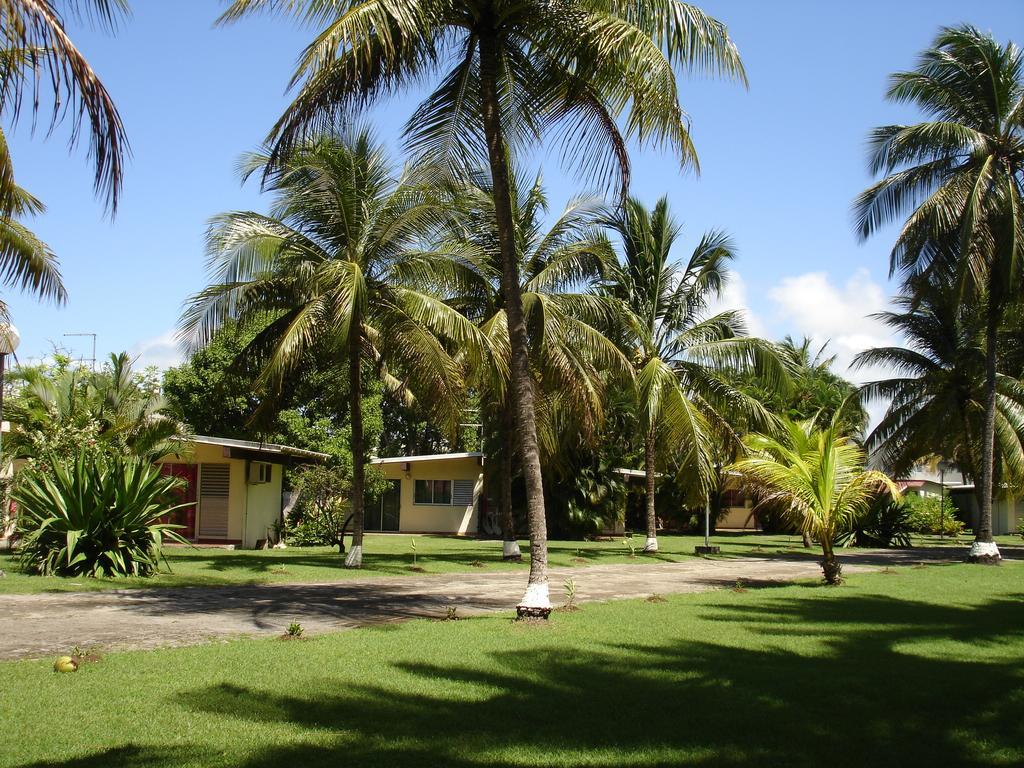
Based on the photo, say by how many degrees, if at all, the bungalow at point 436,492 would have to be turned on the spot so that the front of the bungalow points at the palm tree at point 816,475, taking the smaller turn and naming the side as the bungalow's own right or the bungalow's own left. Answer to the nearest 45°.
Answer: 0° — it already faces it

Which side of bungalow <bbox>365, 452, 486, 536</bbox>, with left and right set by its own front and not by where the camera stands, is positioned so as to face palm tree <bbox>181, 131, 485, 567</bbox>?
front

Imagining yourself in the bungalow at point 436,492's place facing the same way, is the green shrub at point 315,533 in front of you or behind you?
in front

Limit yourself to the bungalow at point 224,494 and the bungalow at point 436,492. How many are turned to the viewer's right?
0

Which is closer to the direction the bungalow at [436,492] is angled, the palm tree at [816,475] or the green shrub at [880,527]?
the palm tree

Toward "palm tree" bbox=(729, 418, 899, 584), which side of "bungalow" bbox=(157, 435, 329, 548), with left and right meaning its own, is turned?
left

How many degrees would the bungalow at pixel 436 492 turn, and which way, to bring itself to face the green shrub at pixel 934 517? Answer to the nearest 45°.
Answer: approximately 90° to its left

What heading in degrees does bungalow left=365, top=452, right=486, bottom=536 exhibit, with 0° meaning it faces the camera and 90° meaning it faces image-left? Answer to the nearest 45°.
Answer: approximately 0°

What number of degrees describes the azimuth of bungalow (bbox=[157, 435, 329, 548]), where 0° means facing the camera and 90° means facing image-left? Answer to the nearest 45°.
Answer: approximately 45°

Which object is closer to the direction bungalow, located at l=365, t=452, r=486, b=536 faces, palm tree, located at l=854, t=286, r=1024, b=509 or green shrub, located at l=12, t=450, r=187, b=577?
the green shrub

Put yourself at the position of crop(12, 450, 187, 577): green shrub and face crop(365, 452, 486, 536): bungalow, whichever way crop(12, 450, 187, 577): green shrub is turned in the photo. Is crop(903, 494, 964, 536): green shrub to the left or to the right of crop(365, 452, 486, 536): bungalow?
right
